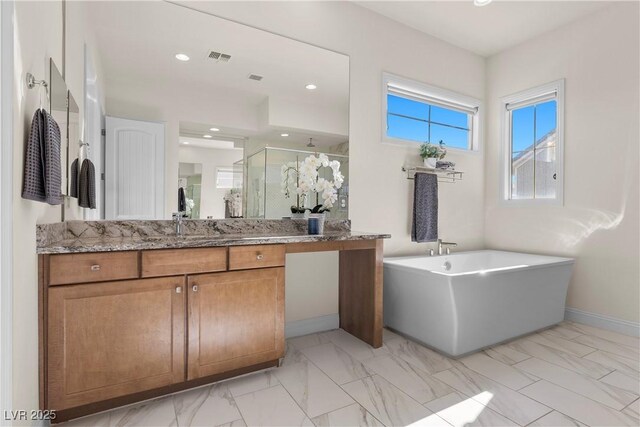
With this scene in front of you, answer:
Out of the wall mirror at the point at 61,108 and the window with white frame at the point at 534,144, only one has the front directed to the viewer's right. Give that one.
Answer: the wall mirror

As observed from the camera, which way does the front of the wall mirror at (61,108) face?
facing to the right of the viewer

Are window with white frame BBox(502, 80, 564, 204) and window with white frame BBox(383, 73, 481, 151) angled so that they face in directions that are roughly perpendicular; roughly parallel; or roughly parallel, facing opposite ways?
roughly perpendicular

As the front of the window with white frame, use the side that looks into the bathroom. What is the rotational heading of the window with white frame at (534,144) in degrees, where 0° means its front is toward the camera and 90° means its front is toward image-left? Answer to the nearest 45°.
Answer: approximately 45°

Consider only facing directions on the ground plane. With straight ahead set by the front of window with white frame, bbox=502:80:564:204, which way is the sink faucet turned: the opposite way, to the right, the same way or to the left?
to the left

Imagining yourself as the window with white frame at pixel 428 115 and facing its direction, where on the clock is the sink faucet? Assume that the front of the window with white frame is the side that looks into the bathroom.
The sink faucet is roughly at 3 o'clock from the window with white frame.

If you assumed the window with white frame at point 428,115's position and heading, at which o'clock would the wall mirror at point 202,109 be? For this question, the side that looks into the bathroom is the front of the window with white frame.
The wall mirror is roughly at 3 o'clock from the window with white frame.

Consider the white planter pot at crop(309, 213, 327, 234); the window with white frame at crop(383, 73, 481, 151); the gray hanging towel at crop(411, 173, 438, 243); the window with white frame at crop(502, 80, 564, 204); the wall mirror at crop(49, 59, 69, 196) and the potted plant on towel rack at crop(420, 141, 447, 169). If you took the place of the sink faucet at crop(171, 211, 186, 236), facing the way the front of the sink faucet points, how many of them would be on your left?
5

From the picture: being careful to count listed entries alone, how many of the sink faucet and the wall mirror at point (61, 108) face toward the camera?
1
